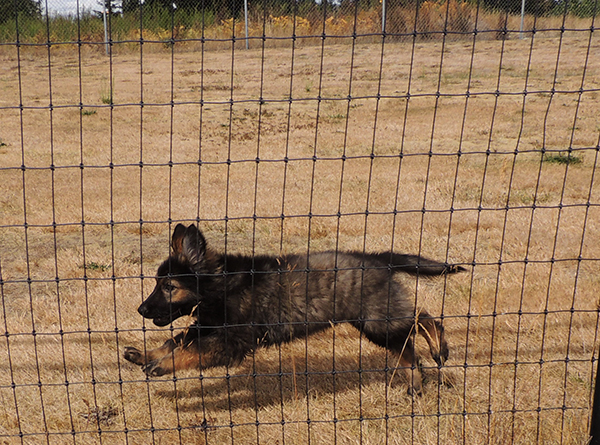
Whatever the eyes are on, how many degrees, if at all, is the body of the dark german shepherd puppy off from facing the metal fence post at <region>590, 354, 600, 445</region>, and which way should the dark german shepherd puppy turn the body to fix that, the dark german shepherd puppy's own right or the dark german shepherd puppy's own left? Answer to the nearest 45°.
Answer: approximately 135° to the dark german shepherd puppy's own left

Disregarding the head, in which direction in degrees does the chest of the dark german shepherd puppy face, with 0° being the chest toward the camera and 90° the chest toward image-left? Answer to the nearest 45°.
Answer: approximately 90°
